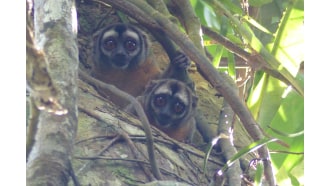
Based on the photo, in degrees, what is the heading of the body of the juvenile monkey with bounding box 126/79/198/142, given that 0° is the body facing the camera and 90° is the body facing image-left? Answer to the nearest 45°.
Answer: approximately 0°

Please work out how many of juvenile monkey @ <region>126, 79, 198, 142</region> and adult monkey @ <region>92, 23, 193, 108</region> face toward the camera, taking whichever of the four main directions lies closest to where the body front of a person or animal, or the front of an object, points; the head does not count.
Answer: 2

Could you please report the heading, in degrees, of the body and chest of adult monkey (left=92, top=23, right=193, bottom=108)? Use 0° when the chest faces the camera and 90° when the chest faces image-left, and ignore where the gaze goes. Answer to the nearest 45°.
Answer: approximately 0°

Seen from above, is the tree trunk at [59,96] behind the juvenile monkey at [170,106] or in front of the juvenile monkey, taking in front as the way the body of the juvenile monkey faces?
in front

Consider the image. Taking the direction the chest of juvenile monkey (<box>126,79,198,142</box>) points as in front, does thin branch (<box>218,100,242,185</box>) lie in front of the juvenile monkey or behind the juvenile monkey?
in front
